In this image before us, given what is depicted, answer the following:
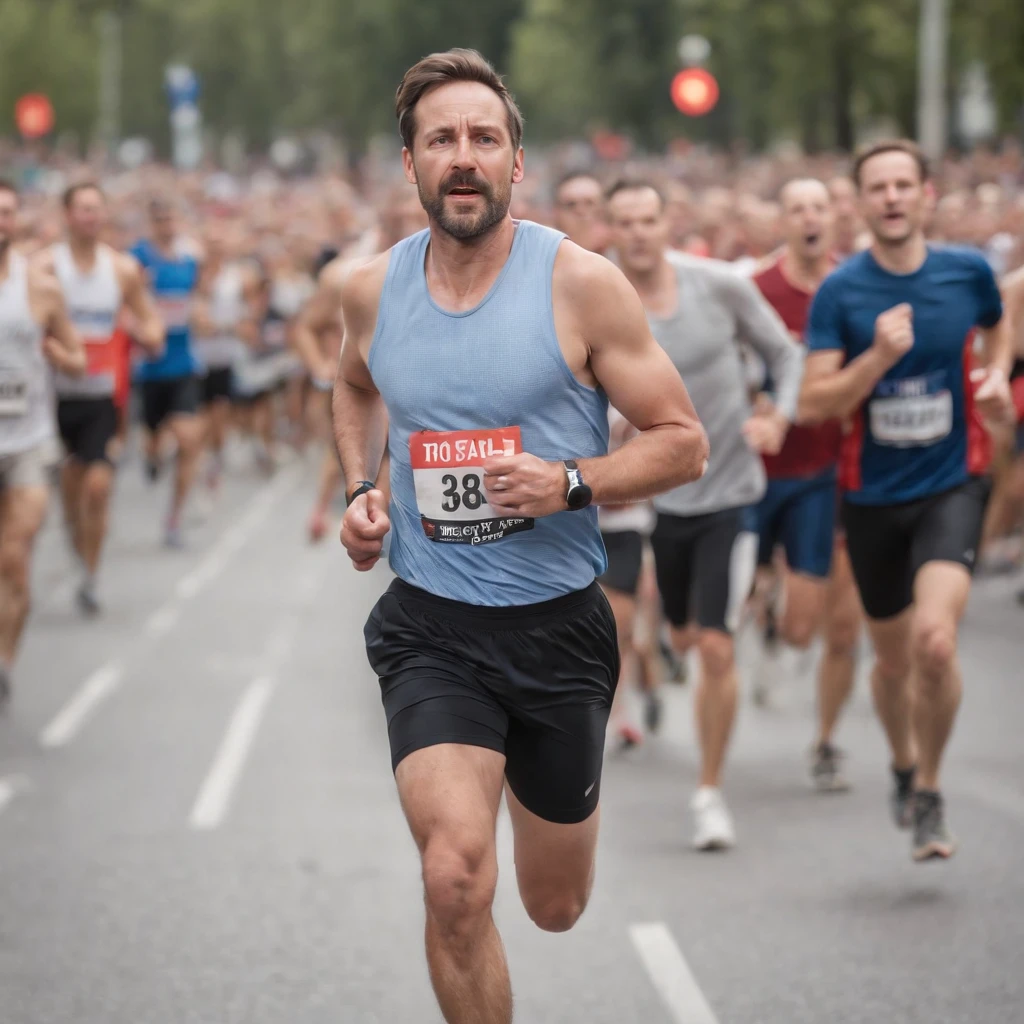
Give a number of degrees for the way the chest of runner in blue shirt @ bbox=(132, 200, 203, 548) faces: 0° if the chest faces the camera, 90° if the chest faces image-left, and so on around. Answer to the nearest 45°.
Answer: approximately 0°

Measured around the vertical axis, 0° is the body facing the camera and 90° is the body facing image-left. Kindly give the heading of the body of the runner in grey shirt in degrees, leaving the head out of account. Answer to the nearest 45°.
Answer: approximately 0°

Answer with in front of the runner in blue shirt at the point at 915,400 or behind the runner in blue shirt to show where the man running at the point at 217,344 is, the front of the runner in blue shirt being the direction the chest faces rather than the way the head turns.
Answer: behind

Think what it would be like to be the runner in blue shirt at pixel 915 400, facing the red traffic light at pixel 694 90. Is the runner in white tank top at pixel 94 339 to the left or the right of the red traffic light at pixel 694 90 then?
left

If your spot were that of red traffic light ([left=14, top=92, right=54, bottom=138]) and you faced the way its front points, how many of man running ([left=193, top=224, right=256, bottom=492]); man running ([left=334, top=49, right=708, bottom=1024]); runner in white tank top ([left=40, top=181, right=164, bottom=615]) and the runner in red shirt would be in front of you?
4

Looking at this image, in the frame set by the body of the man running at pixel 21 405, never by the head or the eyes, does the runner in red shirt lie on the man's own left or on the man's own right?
on the man's own left

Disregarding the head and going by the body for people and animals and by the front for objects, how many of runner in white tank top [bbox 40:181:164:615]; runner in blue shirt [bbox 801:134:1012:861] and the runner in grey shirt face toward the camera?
3
